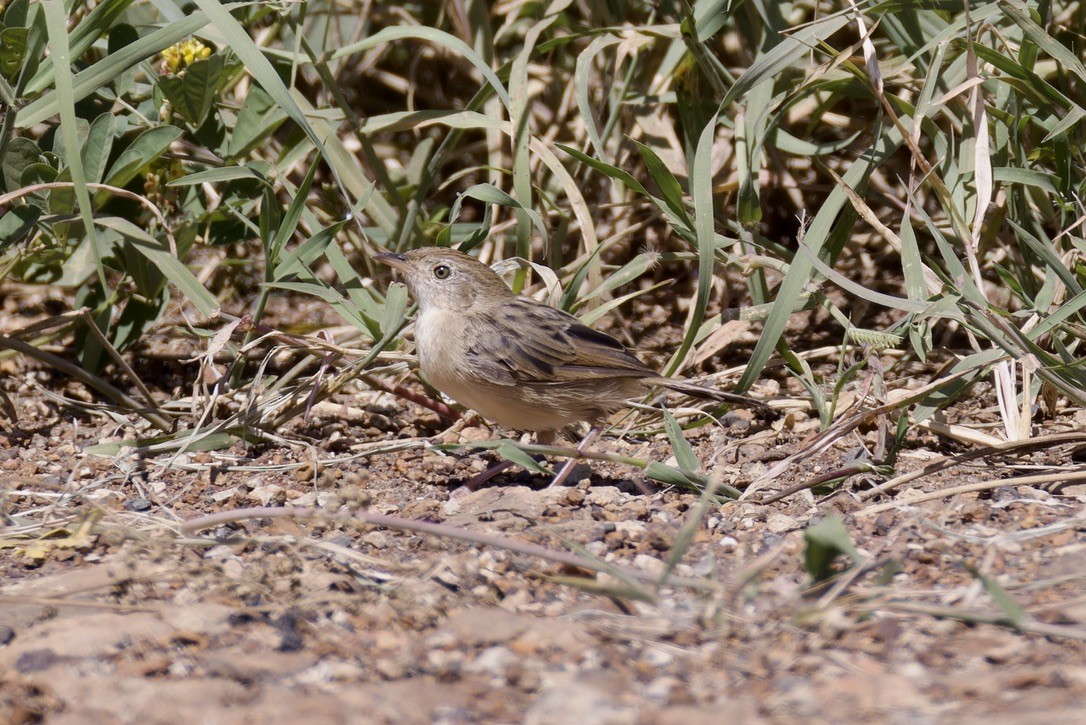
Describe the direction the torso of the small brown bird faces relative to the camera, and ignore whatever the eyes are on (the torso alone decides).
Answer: to the viewer's left

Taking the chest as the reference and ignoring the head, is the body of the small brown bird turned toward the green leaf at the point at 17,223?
yes

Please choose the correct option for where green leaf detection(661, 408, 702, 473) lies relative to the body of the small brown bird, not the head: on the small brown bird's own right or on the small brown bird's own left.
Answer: on the small brown bird's own left

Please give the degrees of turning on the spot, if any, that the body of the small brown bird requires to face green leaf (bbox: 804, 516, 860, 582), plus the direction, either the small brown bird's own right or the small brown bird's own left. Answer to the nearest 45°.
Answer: approximately 90° to the small brown bird's own left

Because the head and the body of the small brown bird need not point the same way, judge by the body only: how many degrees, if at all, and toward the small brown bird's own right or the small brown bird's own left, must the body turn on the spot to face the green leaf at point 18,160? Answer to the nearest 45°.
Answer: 0° — it already faces it
